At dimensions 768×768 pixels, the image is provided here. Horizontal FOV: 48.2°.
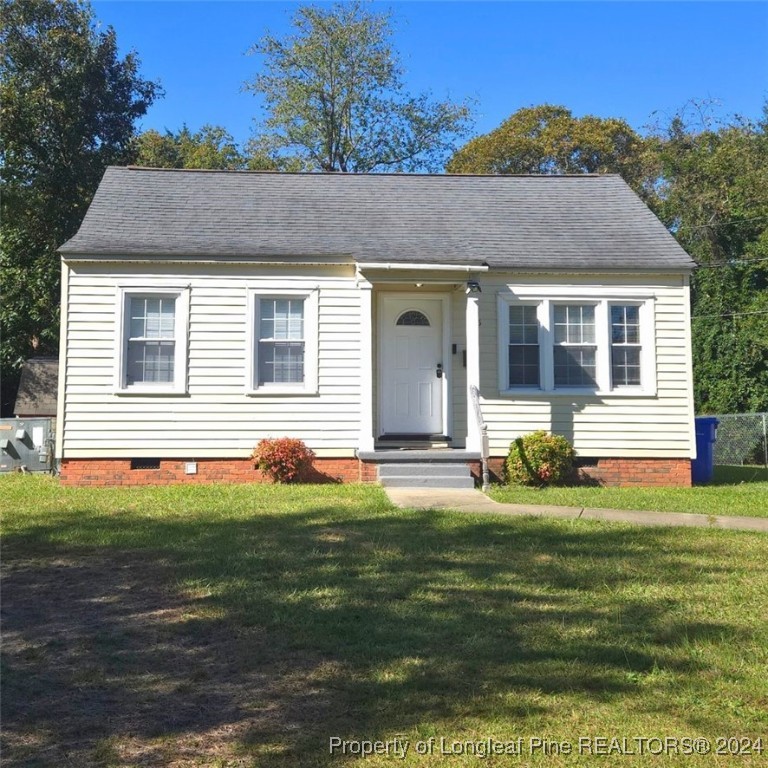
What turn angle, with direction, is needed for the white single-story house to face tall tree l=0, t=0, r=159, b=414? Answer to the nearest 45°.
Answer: approximately 135° to its right

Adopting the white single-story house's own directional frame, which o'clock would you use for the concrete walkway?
The concrete walkway is roughly at 11 o'clock from the white single-story house.

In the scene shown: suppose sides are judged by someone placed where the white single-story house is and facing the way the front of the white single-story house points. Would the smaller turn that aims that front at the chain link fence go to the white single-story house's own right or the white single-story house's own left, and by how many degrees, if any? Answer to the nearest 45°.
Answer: approximately 135° to the white single-story house's own left

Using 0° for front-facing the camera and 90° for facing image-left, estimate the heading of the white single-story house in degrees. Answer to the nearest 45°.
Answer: approximately 0°

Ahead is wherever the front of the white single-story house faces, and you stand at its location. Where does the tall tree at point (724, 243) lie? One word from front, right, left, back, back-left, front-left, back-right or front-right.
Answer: back-left

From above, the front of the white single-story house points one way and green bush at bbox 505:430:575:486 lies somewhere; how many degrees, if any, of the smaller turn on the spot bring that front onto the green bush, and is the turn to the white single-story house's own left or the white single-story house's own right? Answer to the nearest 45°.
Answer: approximately 90° to the white single-story house's own left

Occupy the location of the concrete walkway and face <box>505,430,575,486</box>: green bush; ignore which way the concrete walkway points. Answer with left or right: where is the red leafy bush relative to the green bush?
left
